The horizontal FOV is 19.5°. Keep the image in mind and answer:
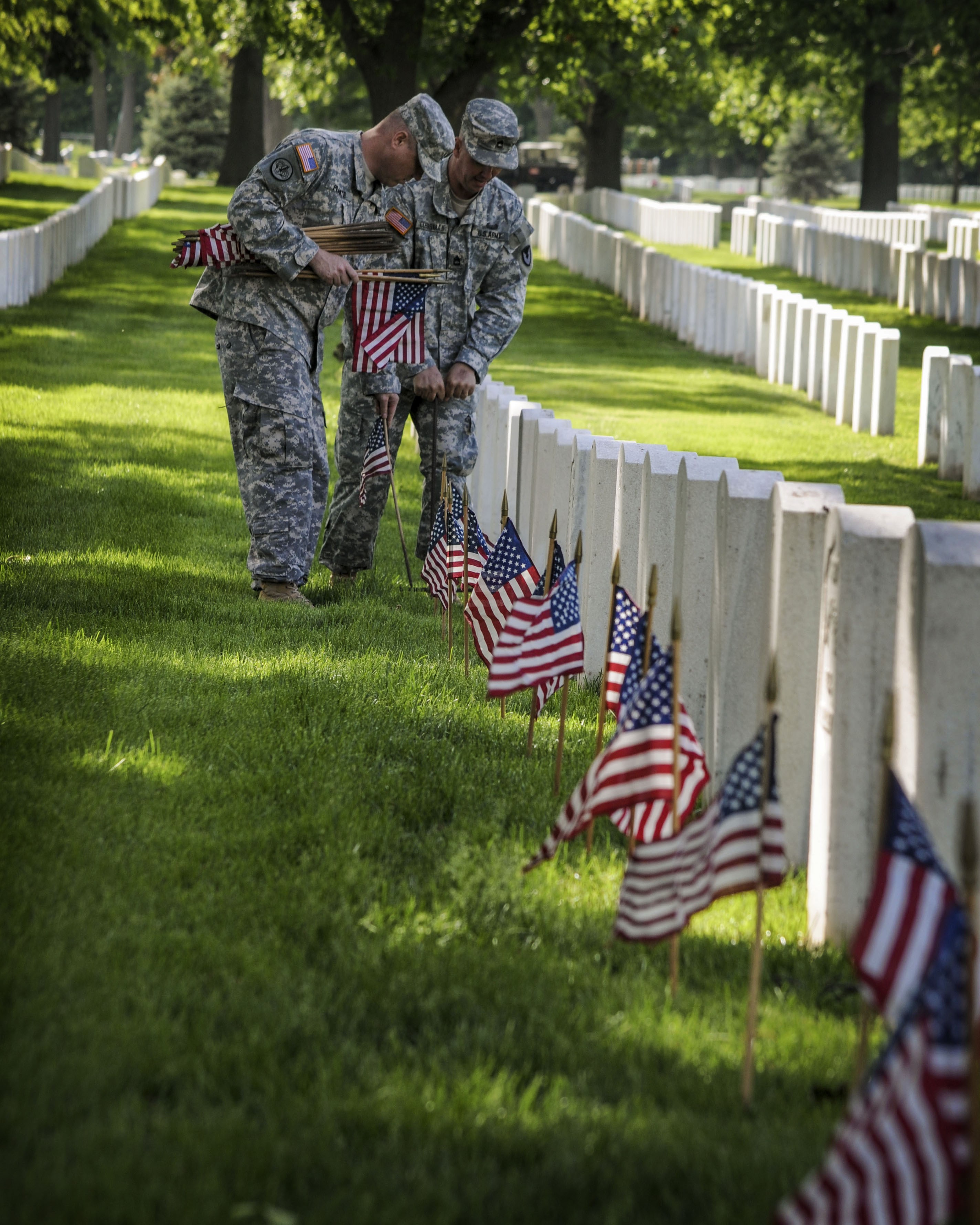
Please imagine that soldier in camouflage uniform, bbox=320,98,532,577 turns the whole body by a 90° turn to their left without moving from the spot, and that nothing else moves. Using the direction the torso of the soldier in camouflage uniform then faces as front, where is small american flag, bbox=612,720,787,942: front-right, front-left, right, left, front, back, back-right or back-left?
right

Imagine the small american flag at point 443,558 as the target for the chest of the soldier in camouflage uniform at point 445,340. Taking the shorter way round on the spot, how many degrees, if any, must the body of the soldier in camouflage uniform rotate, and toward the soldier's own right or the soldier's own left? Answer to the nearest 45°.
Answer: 0° — they already face it

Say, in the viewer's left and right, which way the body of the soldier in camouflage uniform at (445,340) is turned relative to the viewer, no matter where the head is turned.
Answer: facing the viewer

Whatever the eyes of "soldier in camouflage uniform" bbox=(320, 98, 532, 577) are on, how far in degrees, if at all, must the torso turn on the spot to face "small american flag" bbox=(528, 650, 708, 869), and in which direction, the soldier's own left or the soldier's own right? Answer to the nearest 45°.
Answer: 0° — they already face it

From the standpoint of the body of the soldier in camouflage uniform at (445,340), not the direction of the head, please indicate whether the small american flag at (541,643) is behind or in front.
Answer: in front

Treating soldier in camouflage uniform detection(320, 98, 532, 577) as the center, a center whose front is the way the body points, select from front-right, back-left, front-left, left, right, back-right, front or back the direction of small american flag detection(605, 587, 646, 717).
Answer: front

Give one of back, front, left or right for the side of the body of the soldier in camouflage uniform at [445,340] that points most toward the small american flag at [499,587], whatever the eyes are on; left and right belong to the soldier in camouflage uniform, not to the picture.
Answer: front

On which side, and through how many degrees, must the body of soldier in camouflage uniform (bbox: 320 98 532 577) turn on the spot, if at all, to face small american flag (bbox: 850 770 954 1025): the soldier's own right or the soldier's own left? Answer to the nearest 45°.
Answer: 0° — they already face it

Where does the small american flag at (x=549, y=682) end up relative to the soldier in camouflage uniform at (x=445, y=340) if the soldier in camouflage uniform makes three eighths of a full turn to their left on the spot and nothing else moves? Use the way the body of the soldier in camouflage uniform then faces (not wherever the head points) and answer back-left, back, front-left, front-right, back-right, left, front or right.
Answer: back-right

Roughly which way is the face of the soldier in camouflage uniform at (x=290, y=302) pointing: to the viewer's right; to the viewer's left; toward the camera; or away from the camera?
to the viewer's right

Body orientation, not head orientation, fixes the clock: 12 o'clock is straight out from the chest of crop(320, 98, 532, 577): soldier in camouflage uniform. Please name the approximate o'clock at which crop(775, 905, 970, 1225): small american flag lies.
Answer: The small american flag is roughly at 12 o'clock from the soldier in camouflage uniform.
